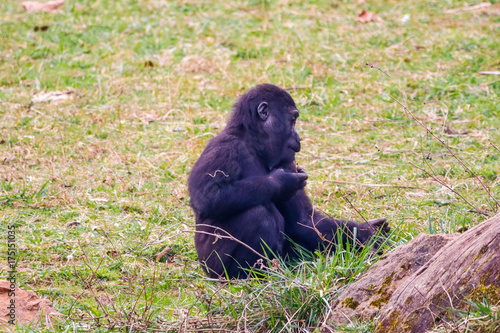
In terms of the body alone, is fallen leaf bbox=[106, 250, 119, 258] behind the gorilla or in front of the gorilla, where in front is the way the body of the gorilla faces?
behind

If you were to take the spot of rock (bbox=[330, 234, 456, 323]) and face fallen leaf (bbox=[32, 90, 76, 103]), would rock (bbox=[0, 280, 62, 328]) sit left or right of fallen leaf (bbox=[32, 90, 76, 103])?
left

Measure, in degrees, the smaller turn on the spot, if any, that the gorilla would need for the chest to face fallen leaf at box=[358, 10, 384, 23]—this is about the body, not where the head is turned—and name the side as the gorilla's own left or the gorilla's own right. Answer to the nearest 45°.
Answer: approximately 90° to the gorilla's own left

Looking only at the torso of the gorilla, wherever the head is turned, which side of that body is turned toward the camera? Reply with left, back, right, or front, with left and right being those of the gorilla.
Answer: right

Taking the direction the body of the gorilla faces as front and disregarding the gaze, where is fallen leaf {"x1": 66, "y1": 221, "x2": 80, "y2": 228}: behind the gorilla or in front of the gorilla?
behind

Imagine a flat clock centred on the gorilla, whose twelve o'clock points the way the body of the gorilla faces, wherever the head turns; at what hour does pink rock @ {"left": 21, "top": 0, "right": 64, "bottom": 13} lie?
The pink rock is roughly at 8 o'clock from the gorilla.

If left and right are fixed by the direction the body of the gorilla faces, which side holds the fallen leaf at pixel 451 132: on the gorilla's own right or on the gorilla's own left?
on the gorilla's own left

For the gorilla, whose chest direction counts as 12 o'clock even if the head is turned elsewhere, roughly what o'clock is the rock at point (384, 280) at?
The rock is roughly at 2 o'clock from the gorilla.

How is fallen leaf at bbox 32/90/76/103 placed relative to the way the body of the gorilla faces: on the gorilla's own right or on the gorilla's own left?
on the gorilla's own left
